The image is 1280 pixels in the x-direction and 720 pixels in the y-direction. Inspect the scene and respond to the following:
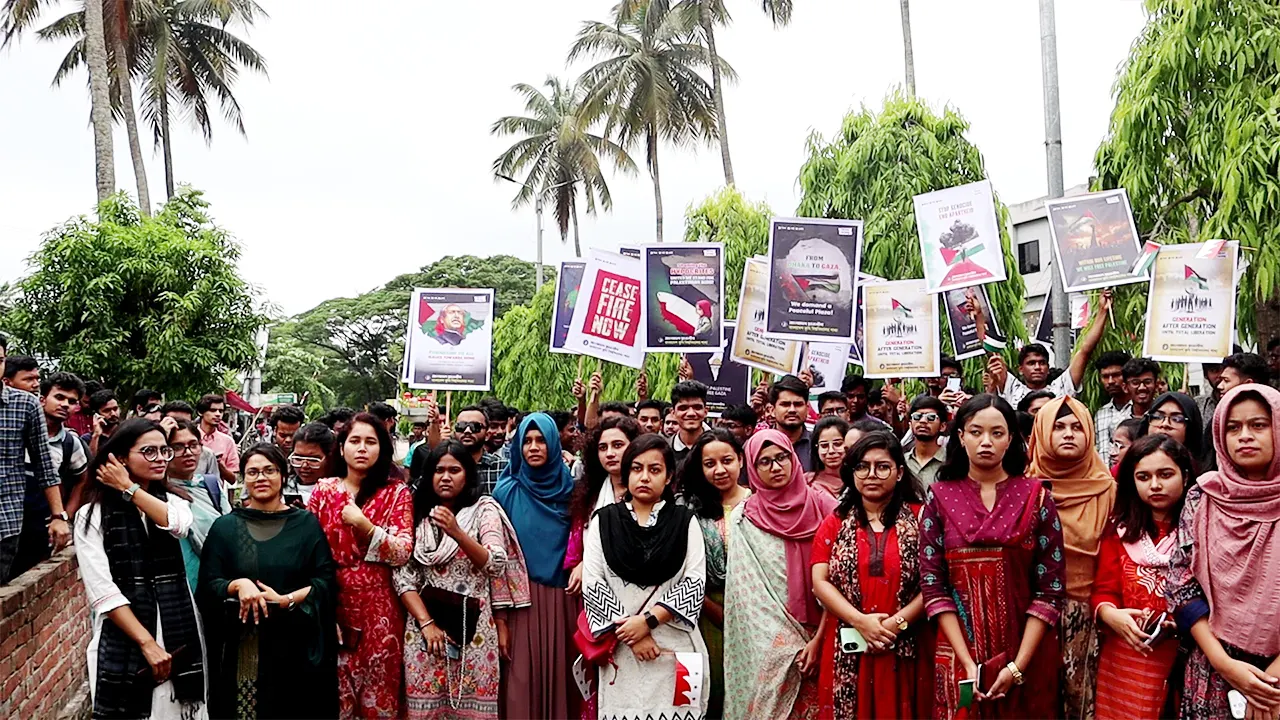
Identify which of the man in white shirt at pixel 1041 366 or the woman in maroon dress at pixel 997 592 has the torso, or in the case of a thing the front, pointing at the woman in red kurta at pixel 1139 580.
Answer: the man in white shirt

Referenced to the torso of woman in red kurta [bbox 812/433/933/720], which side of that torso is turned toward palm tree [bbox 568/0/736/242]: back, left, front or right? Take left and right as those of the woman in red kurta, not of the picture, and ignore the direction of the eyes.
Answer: back

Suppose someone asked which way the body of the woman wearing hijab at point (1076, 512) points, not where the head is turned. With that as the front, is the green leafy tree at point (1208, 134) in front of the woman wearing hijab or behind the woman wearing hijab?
behind

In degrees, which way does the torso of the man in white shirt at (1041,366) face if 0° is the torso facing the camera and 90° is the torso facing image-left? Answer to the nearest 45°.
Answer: approximately 0°

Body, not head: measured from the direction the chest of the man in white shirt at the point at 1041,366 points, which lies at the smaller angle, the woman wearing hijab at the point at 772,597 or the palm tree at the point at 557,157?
the woman wearing hijab

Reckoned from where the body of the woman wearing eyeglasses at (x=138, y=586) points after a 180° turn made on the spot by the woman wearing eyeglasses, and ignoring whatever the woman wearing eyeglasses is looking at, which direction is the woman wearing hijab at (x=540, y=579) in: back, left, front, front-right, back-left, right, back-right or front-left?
back-right

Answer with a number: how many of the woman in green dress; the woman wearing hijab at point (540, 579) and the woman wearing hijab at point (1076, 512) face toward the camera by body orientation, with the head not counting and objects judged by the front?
3

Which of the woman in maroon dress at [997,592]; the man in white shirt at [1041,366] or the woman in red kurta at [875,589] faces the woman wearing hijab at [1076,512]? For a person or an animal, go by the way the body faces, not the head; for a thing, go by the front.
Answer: the man in white shirt

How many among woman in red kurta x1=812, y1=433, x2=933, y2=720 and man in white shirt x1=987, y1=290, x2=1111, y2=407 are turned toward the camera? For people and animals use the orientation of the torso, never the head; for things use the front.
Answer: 2

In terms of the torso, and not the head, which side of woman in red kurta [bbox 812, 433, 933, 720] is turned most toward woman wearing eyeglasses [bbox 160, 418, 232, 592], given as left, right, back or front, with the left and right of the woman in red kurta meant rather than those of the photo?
right
